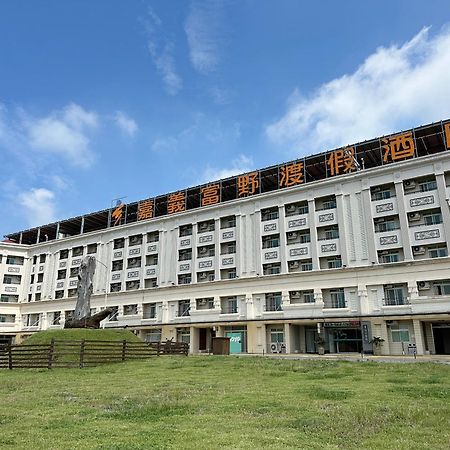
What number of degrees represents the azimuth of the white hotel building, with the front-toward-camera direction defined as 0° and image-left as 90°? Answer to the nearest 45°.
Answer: approximately 45°

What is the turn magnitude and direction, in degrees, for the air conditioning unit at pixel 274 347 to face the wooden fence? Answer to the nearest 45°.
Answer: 0° — it already faces it

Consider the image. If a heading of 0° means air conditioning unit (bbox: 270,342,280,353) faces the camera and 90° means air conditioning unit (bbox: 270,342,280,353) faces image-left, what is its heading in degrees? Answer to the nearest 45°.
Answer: approximately 45°

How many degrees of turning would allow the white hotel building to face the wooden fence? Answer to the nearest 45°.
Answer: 0° — it already faces it
